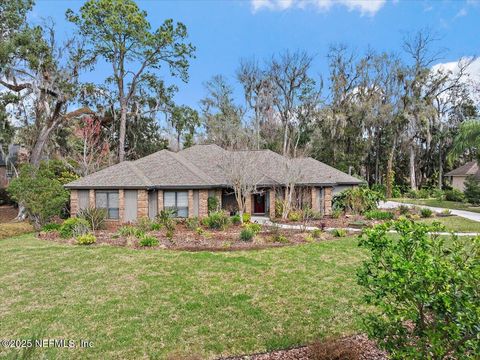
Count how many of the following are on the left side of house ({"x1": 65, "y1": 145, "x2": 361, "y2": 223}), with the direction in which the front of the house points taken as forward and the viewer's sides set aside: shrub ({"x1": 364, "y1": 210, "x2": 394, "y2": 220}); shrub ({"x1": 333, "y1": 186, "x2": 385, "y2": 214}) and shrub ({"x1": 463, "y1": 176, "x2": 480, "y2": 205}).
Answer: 3

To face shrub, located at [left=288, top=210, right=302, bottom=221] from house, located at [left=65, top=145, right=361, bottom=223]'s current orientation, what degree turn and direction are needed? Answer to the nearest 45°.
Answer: approximately 90° to its left

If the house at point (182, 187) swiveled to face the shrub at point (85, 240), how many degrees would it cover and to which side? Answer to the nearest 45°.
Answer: approximately 45° to its right

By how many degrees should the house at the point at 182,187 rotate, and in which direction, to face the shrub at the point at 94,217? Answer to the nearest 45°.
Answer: approximately 45° to its right

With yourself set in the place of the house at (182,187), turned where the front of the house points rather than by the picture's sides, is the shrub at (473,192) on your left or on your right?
on your left

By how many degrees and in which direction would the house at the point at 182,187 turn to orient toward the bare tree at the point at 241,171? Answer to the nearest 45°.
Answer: approximately 45° to its left

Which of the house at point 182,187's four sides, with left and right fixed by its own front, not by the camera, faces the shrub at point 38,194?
right

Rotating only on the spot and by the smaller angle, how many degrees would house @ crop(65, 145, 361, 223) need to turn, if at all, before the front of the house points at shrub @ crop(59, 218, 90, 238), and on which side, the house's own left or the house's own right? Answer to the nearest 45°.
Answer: approximately 45° to the house's own right

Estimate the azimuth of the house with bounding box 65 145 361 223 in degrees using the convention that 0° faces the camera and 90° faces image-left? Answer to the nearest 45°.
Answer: approximately 0°
